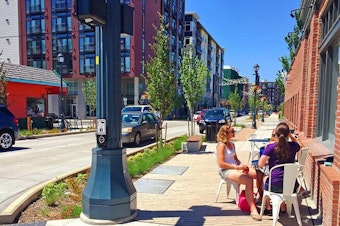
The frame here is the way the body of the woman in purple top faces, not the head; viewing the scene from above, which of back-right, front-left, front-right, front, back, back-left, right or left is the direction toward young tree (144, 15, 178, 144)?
front-left

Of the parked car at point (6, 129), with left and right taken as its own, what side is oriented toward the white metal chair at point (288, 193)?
left

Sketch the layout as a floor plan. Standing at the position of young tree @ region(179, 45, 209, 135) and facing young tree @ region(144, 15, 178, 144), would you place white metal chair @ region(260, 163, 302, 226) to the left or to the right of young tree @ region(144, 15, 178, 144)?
left

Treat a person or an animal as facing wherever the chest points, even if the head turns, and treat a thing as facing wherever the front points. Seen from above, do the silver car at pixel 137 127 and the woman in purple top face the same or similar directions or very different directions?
very different directions

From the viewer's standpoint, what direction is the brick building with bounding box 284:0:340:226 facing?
to the viewer's left

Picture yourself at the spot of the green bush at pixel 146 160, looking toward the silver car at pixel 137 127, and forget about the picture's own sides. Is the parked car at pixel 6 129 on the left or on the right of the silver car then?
left

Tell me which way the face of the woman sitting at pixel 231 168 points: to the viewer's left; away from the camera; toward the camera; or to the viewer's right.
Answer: to the viewer's right
